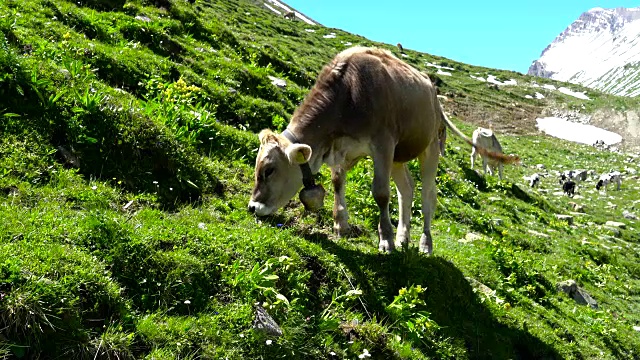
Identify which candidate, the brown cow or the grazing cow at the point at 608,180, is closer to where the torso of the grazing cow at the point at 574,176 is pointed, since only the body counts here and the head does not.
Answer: the brown cow

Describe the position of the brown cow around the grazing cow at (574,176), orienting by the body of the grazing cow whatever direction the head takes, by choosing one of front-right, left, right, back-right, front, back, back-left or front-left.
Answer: left

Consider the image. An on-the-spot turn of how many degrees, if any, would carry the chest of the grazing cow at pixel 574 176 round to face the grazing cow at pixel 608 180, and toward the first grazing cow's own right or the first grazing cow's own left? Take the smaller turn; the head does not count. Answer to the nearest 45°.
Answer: approximately 180°

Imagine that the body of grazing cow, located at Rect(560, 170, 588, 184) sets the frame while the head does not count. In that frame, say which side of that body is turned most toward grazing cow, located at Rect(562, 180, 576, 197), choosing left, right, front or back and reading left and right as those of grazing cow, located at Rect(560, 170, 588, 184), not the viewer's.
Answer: left

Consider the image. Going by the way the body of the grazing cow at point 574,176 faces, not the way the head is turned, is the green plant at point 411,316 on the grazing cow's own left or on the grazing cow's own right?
on the grazing cow's own left

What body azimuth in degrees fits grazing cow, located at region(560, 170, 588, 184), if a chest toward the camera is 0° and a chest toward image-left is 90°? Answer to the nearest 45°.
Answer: approximately 90°
